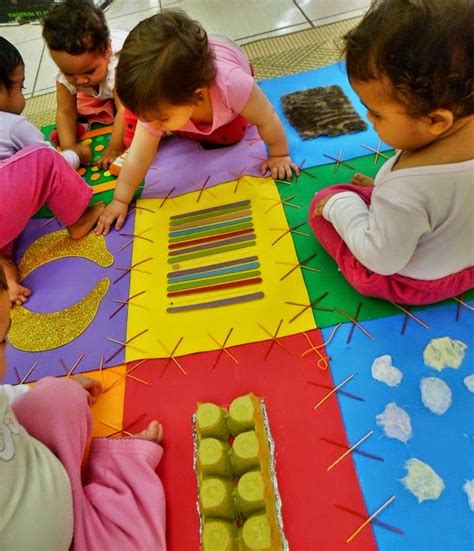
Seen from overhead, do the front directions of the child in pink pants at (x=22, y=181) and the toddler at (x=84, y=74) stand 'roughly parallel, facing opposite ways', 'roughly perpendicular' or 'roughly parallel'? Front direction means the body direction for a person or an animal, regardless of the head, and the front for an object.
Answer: roughly perpendicular

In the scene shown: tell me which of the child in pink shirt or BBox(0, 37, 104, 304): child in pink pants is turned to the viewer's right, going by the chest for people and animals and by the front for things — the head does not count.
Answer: the child in pink pants

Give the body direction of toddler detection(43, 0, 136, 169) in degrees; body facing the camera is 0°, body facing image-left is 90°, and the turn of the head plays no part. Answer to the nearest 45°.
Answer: approximately 0°

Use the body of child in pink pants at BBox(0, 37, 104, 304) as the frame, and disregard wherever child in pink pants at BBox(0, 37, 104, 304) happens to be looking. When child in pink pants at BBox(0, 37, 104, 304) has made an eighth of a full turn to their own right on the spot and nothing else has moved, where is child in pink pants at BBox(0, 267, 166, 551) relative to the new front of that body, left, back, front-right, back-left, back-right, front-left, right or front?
front-right

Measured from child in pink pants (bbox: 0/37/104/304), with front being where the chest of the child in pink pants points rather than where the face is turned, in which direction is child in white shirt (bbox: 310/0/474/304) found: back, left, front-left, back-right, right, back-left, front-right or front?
front-right

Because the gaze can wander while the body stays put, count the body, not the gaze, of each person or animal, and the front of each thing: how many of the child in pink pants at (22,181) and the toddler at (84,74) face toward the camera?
1

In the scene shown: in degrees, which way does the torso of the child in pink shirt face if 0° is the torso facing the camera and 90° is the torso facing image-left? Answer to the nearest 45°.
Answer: approximately 45°

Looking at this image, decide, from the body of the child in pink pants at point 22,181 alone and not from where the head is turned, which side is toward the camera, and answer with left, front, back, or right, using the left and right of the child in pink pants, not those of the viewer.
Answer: right
